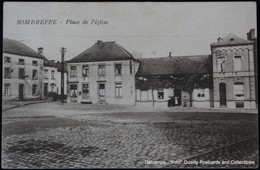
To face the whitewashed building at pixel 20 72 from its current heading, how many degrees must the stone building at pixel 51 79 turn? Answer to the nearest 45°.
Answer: approximately 90° to its right

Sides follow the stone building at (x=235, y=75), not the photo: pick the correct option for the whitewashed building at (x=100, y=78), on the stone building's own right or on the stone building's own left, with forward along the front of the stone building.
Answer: on the stone building's own right

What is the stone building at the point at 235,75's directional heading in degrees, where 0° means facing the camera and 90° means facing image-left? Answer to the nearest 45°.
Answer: approximately 0°

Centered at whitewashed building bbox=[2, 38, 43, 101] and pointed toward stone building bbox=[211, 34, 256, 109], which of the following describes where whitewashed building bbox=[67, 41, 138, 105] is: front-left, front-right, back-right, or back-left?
front-left

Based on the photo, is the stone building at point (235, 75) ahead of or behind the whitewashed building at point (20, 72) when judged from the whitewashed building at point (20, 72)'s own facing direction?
ahead

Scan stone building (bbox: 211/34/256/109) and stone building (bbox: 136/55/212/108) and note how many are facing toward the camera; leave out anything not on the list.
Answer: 2

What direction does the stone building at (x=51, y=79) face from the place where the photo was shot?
facing the viewer and to the right of the viewer

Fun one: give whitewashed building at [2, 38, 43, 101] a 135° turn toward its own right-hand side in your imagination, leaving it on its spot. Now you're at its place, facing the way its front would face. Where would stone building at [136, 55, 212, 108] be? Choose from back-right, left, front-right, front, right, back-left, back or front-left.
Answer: back

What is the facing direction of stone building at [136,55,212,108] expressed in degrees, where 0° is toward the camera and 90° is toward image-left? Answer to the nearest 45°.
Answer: approximately 0°

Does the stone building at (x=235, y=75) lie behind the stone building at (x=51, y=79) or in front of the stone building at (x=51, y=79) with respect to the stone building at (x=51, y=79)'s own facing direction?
in front

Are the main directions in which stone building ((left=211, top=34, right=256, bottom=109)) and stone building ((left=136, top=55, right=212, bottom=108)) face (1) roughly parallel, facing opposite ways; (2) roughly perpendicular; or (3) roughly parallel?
roughly parallel
